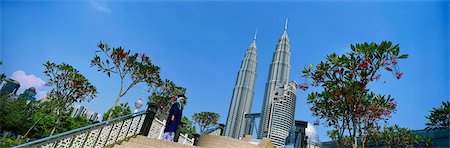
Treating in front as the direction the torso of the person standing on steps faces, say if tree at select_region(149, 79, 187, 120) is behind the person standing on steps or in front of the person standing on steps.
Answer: behind

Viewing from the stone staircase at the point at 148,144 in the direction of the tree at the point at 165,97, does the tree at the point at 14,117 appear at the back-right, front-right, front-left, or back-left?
front-left

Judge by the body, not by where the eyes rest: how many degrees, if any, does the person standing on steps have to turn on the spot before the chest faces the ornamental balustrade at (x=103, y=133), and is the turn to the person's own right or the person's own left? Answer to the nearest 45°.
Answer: approximately 90° to the person's own right
